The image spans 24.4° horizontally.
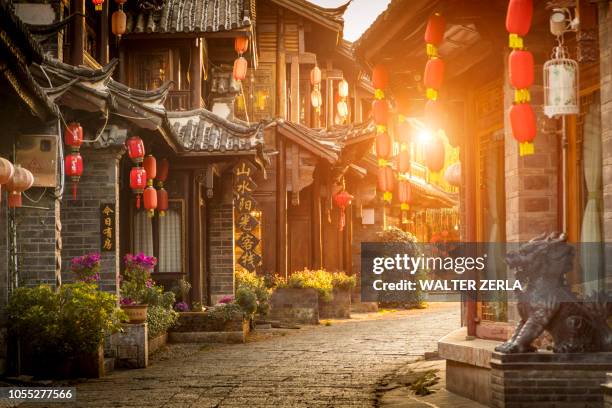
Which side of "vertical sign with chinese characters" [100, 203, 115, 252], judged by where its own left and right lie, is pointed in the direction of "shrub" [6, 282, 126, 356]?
front

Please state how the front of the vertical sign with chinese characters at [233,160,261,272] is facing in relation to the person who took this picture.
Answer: facing the viewer

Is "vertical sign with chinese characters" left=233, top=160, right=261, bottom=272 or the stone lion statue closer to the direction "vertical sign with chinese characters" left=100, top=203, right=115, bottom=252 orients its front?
the stone lion statue

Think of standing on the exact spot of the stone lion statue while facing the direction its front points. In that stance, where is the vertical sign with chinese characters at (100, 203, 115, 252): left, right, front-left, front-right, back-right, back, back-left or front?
front-right

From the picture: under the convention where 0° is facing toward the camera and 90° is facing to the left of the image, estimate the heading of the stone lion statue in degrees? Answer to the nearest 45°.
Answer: approximately 90°

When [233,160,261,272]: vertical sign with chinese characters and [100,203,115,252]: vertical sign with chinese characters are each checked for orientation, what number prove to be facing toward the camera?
2

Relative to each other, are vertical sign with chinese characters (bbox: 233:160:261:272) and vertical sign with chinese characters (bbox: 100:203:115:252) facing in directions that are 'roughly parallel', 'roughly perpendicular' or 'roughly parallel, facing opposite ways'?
roughly parallel

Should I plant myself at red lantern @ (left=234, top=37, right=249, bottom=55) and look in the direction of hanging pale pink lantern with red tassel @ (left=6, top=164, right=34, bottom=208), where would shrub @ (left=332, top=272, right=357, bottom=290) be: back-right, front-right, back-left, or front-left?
back-left

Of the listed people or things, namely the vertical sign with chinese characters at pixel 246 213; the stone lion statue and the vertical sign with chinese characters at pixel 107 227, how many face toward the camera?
2

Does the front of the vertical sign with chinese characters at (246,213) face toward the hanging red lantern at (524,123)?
yes

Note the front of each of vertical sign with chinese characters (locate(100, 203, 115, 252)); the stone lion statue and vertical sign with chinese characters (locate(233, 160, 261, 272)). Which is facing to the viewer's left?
the stone lion statue
